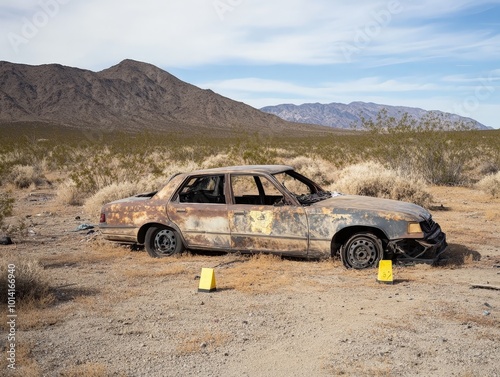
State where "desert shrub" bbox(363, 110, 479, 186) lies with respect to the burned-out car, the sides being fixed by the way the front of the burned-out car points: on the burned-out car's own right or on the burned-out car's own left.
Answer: on the burned-out car's own left

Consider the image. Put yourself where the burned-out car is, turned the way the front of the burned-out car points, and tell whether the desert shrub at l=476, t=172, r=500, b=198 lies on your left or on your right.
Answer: on your left

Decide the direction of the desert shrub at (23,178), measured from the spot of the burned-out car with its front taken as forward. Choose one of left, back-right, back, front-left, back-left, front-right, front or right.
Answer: back-left

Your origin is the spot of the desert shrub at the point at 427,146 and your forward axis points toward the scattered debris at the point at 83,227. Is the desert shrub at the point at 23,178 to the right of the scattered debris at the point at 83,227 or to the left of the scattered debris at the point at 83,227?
right

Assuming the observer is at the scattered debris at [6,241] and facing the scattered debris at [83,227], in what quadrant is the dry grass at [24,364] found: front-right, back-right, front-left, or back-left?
back-right

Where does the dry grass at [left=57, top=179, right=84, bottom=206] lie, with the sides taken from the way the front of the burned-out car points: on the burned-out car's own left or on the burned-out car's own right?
on the burned-out car's own left

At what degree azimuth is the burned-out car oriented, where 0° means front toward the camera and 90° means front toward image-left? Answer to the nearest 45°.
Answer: approximately 270°

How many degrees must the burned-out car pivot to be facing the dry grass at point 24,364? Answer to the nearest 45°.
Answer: approximately 135° to its right

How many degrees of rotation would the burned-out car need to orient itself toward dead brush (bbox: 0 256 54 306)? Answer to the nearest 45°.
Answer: approximately 135° to its right

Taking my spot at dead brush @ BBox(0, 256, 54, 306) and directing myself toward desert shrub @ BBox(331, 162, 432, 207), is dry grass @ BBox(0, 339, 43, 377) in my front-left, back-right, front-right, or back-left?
back-right

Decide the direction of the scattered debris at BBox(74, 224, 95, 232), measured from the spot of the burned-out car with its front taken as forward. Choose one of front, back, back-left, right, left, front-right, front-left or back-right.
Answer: back-left

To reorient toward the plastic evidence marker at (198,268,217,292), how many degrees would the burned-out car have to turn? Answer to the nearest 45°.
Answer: approximately 135° to its right

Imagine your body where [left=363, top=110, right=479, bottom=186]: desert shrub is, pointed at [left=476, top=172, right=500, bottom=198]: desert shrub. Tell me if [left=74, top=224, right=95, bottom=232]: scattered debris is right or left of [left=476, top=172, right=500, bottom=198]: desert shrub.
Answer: right
